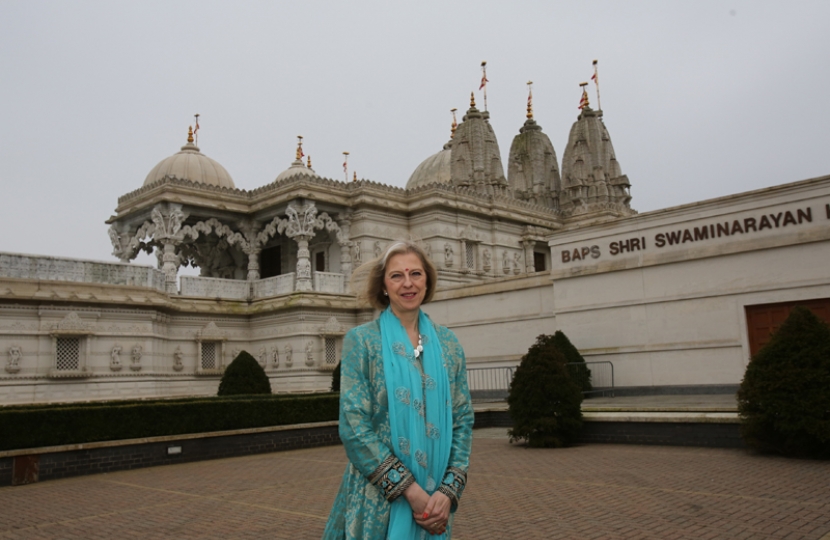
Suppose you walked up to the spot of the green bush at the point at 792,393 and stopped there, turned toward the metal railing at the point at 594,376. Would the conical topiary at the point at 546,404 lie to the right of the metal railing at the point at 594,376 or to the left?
left

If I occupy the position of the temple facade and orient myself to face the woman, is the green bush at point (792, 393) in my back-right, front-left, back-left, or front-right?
front-left

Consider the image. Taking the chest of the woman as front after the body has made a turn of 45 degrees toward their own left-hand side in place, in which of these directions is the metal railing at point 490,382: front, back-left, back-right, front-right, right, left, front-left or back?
left

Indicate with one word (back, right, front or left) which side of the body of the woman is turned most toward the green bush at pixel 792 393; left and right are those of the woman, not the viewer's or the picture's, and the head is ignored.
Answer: left

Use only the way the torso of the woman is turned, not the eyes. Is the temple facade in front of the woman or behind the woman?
behind

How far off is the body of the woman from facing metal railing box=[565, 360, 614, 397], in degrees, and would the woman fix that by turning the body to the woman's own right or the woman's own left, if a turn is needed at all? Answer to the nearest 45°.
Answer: approximately 135° to the woman's own left

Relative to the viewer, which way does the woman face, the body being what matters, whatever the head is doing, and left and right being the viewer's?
facing the viewer and to the right of the viewer

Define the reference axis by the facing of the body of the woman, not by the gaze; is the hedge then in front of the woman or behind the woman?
behind

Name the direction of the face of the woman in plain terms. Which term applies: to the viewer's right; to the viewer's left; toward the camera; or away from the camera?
toward the camera
